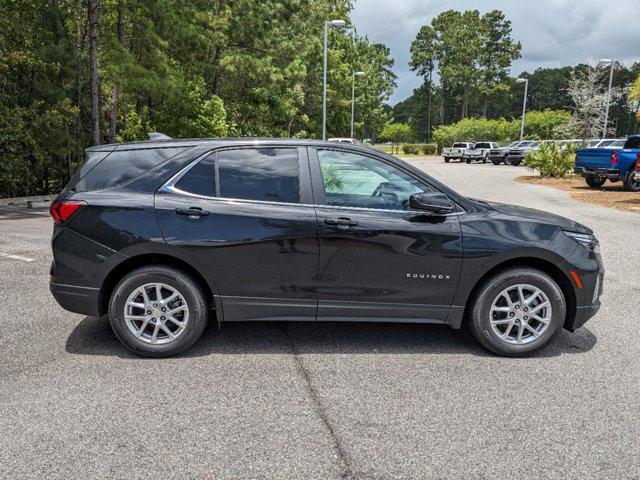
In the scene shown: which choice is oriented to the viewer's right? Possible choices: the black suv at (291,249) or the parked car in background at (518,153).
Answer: the black suv

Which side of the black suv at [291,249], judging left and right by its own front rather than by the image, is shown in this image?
right

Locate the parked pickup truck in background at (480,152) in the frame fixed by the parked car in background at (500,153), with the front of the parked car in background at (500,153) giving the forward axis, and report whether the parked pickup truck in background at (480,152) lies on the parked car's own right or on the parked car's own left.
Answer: on the parked car's own right

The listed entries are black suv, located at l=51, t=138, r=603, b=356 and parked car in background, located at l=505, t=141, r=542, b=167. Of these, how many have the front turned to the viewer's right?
1

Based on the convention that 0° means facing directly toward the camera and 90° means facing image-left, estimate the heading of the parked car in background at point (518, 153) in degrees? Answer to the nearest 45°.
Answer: approximately 45°

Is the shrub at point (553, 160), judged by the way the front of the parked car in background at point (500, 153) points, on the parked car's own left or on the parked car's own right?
on the parked car's own left

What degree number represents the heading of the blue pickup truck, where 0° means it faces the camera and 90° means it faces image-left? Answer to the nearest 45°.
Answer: approximately 225°

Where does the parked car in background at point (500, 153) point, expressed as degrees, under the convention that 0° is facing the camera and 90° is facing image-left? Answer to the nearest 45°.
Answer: approximately 45°

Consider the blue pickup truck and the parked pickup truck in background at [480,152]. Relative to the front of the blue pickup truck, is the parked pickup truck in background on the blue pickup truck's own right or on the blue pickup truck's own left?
on the blue pickup truck's own left
